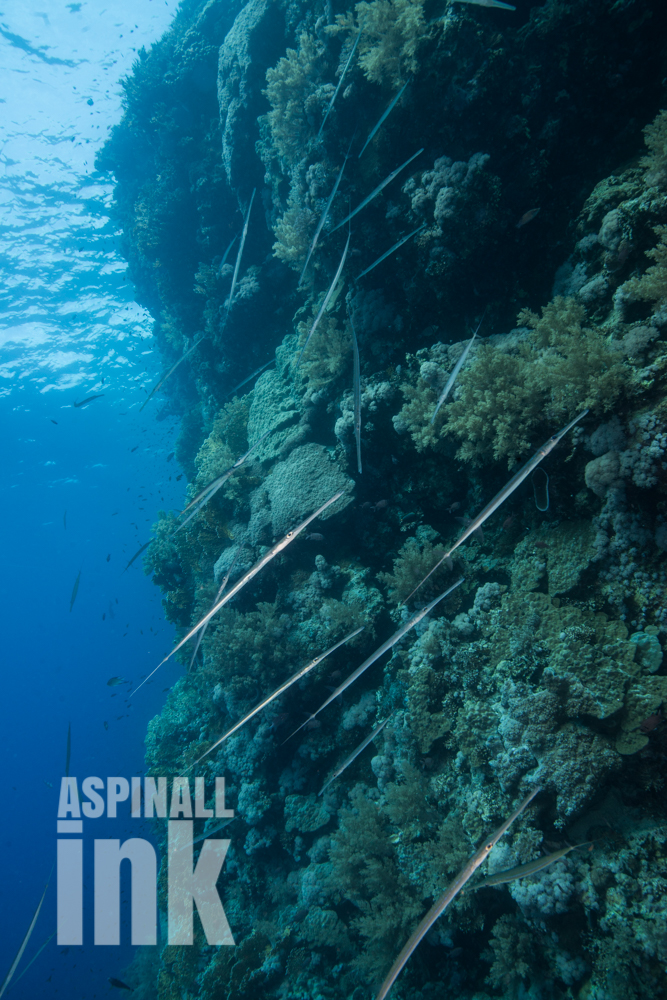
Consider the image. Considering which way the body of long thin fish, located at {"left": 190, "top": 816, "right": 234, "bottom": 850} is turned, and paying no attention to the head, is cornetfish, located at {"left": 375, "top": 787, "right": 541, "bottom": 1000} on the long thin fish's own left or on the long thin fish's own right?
on the long thin fish's own right

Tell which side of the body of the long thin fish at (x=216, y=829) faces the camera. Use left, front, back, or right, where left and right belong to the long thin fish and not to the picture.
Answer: right
